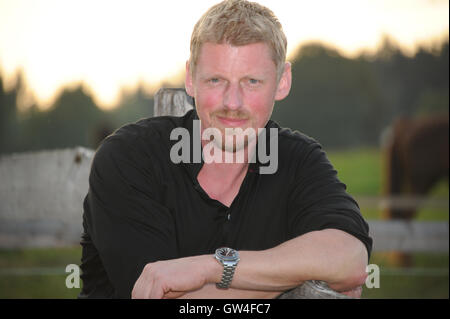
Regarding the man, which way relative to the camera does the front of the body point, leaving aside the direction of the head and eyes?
toward the camera

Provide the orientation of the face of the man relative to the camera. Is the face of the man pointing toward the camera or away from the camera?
toward the camera
